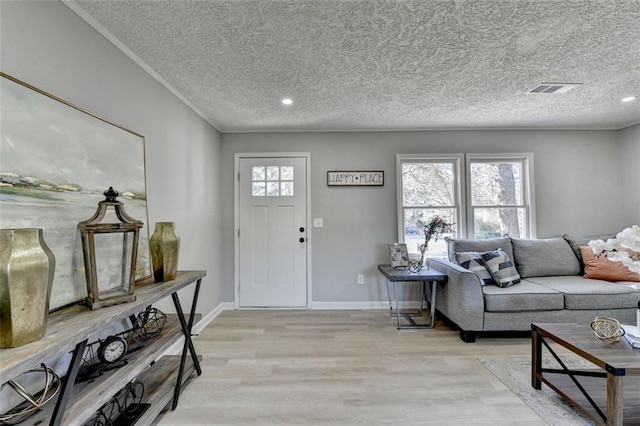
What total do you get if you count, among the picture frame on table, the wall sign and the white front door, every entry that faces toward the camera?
3

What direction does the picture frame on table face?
toward the camera

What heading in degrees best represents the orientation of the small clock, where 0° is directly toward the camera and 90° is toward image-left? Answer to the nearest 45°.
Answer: approximately 315°

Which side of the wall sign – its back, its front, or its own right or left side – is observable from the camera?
front

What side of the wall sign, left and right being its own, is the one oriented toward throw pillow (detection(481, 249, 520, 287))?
left

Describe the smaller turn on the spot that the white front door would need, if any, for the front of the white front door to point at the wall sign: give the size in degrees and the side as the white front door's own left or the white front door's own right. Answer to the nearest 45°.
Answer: approximately 90° to the white front door's own left

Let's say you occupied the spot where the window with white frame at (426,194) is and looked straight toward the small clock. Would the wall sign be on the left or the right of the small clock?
right

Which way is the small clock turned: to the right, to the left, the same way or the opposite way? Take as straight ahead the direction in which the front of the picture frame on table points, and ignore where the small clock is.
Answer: to the left

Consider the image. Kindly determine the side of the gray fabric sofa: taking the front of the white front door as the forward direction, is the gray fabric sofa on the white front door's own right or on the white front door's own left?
on the white front door's own left

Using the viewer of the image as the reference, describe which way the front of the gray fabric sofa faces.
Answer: facing the viewer and to the right of the viewer

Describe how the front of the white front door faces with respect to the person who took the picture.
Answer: facing the viewer

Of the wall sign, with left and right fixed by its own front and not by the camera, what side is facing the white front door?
right
